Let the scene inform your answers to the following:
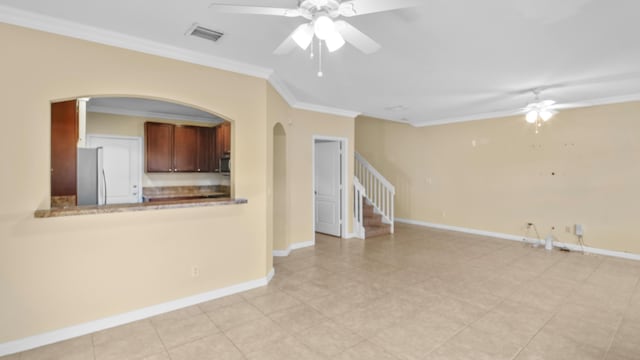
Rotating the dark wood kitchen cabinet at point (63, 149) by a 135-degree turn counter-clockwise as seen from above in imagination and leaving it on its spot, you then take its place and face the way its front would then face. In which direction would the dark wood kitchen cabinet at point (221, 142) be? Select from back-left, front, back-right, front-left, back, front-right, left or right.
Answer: right

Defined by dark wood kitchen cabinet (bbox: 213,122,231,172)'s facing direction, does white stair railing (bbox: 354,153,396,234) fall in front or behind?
behind

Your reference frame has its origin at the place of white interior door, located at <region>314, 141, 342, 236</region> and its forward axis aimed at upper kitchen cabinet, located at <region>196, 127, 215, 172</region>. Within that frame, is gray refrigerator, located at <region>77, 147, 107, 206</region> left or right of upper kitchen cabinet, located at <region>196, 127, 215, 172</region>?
left

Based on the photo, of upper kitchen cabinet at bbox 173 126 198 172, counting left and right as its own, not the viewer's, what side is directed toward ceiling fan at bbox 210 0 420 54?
front

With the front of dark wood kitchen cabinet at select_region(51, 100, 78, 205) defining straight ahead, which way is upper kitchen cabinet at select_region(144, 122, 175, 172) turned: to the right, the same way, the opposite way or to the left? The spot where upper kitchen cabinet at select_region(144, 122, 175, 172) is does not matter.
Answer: to the right

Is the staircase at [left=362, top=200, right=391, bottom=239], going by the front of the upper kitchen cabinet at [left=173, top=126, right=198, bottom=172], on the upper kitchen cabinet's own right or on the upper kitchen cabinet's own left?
on the upper kitchen cabinet's own left

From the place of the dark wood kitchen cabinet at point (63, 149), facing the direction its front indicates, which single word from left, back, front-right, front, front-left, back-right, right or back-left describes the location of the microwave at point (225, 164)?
front-left

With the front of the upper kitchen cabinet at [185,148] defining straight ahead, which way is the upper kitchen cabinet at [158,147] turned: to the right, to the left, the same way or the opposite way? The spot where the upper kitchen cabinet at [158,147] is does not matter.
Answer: the same way

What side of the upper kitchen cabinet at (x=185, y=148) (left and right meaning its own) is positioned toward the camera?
front

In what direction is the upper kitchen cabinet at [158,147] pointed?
toward the camera

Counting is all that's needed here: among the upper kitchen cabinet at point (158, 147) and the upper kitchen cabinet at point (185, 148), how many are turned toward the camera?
2

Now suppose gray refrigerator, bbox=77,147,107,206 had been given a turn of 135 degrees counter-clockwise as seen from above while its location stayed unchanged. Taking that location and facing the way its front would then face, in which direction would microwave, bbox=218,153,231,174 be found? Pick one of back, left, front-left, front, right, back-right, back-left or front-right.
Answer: right
